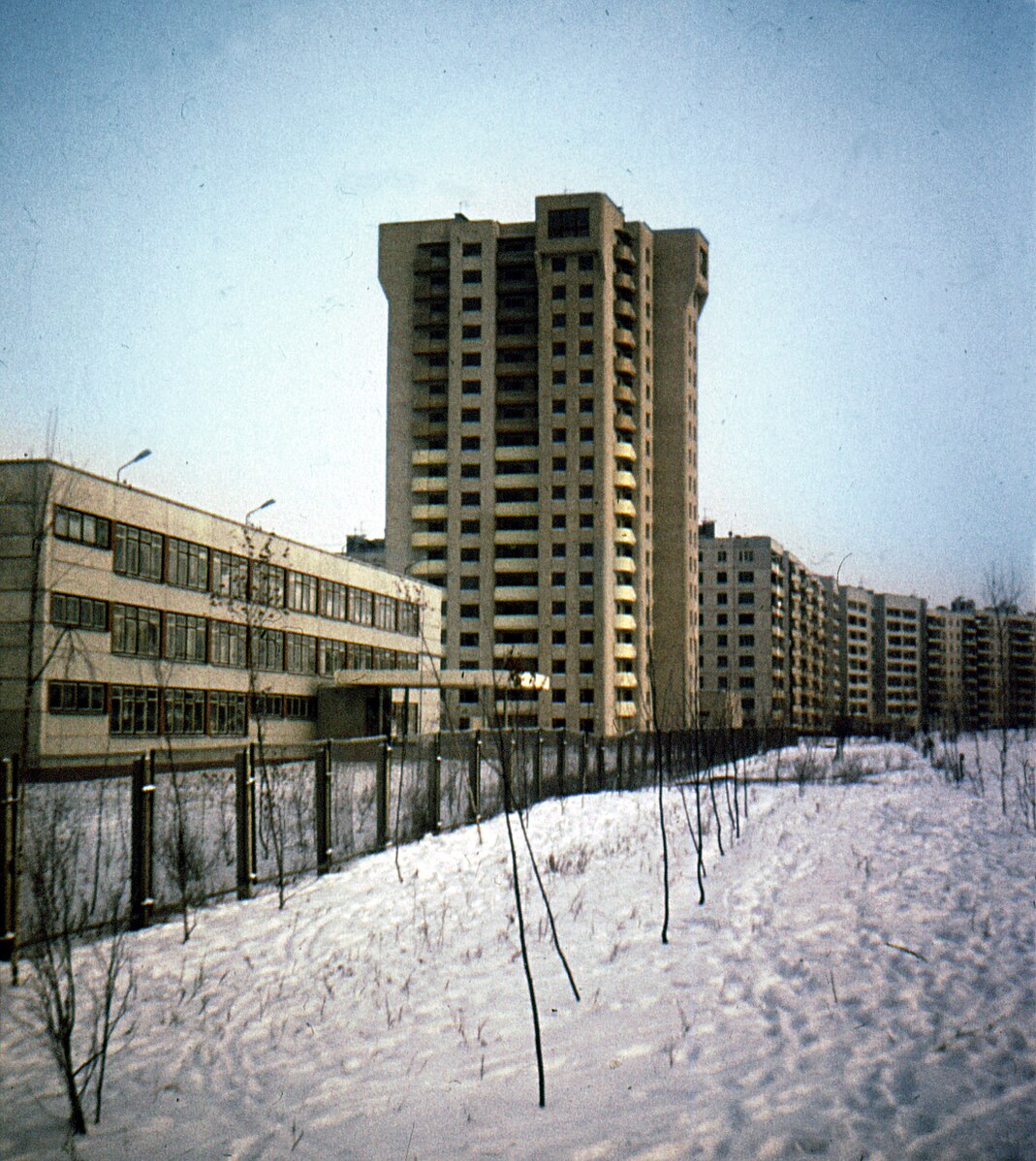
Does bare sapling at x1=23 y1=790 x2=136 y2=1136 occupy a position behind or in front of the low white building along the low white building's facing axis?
in front

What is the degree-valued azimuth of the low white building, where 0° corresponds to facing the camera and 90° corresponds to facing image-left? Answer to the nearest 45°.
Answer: approximately 315°
